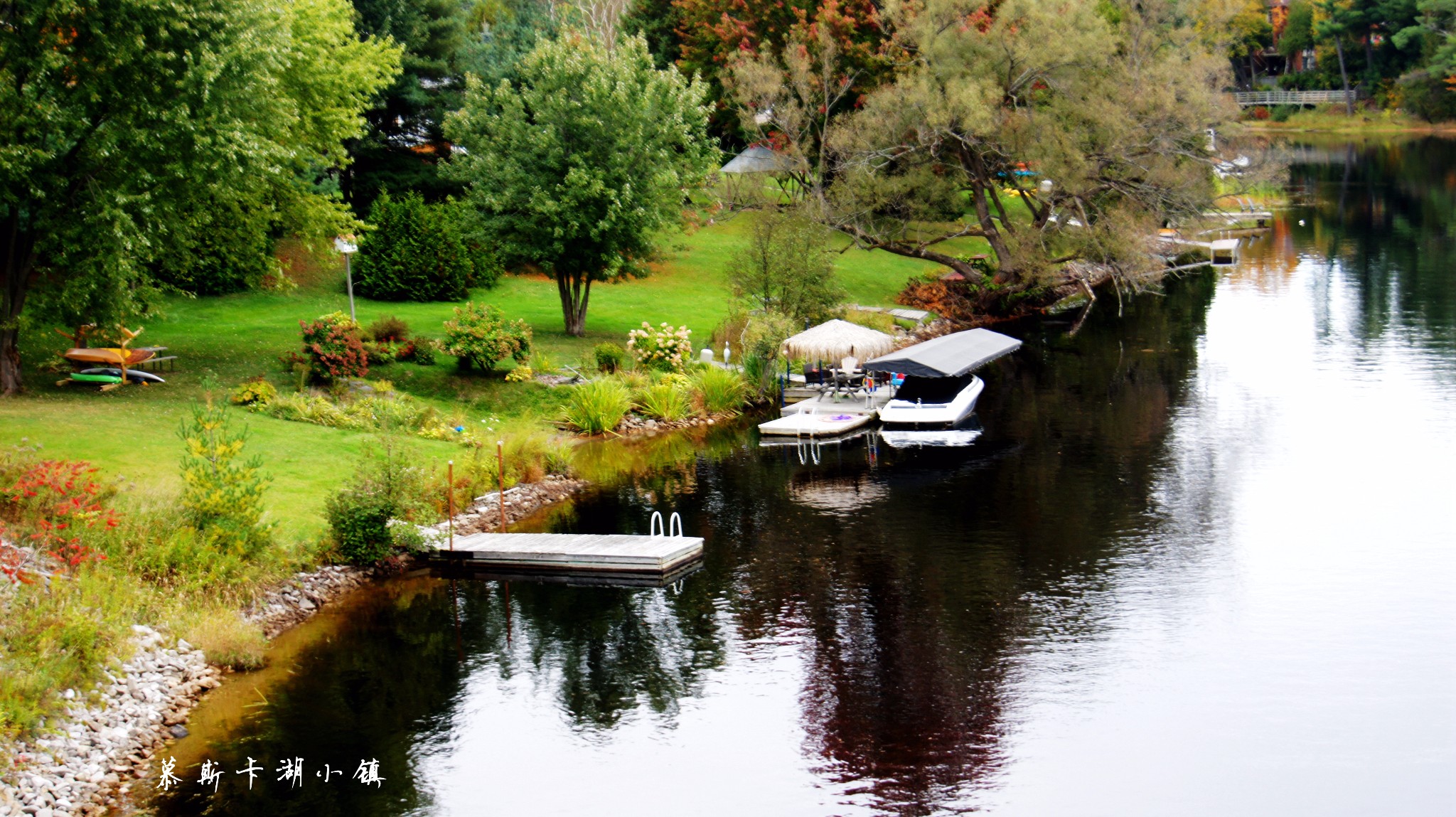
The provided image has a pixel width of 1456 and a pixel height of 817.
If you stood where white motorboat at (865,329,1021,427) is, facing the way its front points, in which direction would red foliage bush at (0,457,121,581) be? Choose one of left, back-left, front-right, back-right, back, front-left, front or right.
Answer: back

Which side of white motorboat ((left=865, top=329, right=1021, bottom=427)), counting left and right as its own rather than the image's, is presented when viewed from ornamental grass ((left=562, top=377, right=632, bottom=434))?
back

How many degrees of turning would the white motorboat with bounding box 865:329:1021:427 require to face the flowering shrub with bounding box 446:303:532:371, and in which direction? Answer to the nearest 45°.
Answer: approximately 135° to its left

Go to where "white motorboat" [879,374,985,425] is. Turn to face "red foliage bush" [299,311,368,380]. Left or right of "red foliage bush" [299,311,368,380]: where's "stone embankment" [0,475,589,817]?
left

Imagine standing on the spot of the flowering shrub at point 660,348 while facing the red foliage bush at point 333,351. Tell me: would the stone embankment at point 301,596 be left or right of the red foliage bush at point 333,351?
left

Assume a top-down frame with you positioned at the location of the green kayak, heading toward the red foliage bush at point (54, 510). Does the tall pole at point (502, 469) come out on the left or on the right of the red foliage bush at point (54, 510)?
left

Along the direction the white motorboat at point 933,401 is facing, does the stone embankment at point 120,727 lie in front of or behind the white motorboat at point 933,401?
behind

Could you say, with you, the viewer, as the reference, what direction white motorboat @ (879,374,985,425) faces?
facing away from the viewer and to the right of the viewer

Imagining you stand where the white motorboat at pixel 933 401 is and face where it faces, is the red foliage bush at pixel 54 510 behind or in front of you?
behind
